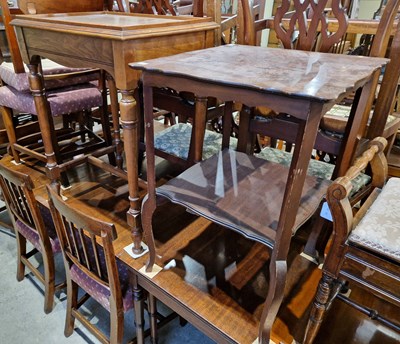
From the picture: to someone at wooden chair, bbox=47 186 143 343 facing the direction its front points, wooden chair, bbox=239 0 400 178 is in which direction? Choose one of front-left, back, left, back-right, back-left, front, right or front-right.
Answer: front-right

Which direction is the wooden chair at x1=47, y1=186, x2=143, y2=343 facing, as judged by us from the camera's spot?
facing away from the viewer and to the right of the viewer

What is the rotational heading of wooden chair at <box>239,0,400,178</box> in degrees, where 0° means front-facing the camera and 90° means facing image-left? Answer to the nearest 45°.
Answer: approximately 45°
